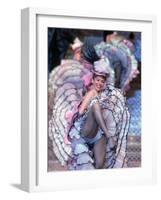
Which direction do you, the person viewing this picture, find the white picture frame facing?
facing the viewer and to the right of the viewer
